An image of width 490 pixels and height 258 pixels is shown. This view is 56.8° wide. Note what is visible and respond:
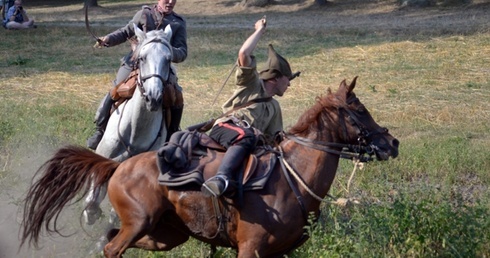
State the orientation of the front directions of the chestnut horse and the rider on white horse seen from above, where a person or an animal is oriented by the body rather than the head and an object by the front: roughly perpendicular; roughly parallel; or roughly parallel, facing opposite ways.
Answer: roughly perpendicular

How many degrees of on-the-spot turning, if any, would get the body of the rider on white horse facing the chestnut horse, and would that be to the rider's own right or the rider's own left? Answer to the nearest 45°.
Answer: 0° — they already face it

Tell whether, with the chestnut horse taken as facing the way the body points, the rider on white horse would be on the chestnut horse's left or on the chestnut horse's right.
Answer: on the chestnut horse's left

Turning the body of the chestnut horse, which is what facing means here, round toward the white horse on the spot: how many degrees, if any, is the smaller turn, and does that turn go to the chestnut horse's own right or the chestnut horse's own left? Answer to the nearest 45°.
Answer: approximately 135° to the chestnut horse's own left

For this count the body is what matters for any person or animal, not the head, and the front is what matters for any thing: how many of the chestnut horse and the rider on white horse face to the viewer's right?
1

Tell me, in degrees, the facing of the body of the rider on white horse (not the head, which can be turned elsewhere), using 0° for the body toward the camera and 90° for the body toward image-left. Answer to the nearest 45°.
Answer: approximately 0°

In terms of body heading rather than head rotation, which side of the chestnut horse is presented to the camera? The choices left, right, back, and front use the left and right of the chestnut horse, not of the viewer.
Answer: right
